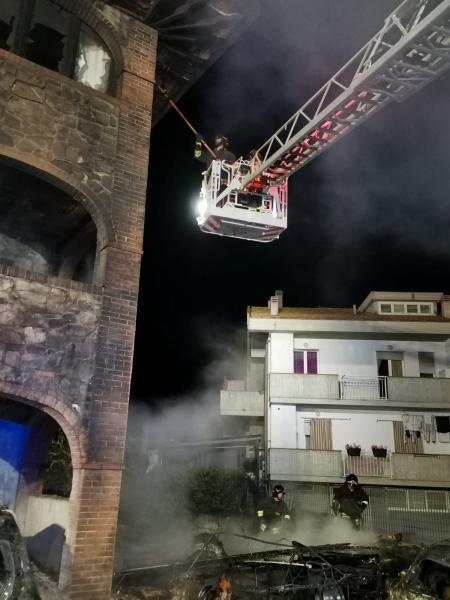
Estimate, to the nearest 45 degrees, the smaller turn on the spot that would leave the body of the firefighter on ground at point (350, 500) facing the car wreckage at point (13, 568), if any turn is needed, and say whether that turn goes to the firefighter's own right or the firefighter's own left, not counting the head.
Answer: approximately 45° to the firefighter's own right

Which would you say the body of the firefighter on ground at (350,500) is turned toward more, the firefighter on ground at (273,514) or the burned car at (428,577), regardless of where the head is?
the burned car

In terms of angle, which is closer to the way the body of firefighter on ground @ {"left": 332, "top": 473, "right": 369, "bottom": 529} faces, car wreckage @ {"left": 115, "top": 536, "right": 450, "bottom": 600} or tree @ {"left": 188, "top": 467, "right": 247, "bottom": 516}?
the car wreckage

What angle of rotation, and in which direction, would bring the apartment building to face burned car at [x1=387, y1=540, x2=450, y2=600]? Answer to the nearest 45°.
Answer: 0° — it already faces it

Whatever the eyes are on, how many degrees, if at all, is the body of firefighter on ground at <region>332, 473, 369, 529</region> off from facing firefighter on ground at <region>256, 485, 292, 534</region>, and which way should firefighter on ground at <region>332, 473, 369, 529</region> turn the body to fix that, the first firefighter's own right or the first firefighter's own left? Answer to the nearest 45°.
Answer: approximately 90° to the first firefighter's own right

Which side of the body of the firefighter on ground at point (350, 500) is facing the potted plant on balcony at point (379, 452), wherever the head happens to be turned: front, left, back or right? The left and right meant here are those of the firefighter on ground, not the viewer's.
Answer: back

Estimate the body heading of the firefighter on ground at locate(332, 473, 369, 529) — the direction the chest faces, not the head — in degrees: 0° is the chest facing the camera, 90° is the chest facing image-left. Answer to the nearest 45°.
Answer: approximately 0°

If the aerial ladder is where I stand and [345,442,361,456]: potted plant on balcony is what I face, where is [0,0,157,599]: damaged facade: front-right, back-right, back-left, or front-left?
back-left

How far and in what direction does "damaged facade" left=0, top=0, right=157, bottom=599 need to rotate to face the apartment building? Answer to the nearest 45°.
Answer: approximately 90° to its left

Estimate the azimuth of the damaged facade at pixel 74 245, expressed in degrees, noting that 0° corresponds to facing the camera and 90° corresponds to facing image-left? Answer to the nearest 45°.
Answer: approximately 315°

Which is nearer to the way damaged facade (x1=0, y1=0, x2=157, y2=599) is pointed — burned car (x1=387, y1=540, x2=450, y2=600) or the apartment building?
the burned car

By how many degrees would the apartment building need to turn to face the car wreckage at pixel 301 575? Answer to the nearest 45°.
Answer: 0° — it already faces it
